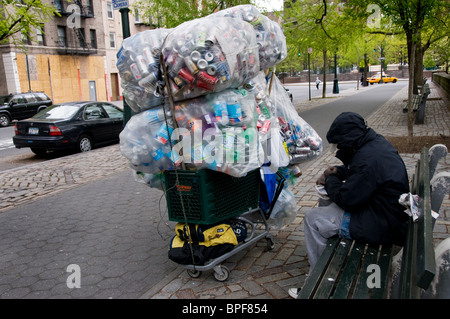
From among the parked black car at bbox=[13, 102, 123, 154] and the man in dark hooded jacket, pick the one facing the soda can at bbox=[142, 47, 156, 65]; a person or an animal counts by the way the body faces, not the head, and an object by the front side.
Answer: the man in dark hooded jacket

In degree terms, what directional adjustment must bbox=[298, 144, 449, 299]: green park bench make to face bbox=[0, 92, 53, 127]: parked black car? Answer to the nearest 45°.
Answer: approximately 45° to its right

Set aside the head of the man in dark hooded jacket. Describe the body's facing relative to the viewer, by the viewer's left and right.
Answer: facing to the left of the viewer

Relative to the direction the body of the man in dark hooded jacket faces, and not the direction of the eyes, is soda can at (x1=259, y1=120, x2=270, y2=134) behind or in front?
in front

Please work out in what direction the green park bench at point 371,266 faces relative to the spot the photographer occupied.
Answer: facing to the left of the viewer

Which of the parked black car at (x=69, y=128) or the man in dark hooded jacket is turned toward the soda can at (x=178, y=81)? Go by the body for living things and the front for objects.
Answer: the man in dark hooded jacket

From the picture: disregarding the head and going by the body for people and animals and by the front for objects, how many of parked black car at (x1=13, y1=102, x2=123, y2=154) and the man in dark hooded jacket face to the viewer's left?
1

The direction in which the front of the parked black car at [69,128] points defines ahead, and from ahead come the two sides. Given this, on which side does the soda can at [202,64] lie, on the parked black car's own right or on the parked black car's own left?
on the parked black car's own right

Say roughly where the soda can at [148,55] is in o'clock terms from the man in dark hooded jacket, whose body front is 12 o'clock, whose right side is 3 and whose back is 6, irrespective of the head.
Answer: The soda can is roughly at 12 o'clock from the man in dark hooded jacket.

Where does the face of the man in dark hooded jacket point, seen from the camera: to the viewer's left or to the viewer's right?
to the viewer's left

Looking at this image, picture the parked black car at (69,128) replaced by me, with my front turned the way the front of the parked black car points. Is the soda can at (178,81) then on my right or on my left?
on my right

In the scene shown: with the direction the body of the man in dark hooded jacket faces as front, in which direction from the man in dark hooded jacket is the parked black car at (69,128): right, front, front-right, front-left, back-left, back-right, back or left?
front-right
